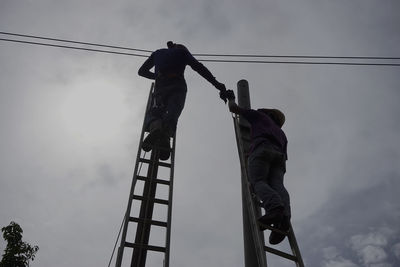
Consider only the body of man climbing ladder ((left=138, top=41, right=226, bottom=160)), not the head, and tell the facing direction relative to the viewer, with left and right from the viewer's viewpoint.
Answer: facing away from the viewer
